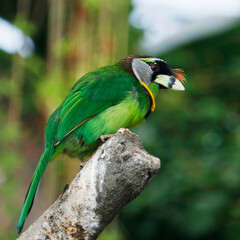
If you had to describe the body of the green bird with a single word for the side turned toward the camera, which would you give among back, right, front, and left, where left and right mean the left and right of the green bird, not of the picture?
right
